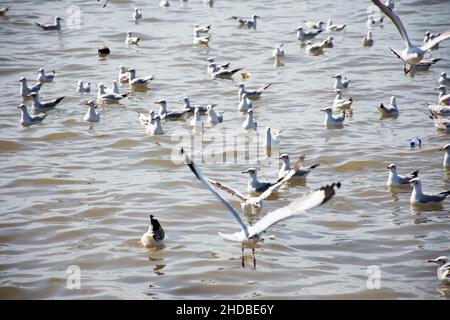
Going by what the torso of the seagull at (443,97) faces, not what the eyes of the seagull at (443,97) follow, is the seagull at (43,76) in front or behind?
in front

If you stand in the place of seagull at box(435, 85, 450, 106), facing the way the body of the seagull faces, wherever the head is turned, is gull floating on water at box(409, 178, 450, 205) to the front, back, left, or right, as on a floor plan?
left

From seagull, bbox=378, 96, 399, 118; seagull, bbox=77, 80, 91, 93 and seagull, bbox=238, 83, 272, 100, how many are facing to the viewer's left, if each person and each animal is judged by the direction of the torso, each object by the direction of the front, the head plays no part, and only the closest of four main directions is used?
2

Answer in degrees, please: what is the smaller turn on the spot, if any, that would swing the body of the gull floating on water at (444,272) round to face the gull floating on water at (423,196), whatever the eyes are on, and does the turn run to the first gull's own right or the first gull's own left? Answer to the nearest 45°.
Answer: approximately 90° to the first gull's own right

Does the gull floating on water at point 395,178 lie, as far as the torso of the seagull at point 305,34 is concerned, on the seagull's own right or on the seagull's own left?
on the seagull's own left

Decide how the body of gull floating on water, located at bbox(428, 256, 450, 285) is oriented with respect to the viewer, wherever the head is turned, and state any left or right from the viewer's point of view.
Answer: facing to the left of the viewer

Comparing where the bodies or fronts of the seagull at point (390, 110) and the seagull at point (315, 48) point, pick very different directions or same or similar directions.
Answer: very different directions

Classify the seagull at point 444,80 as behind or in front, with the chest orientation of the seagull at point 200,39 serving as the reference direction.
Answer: behind

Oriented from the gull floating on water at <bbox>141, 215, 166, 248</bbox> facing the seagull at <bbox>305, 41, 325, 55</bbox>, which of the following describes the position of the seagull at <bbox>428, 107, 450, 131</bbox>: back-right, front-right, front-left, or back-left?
front-right

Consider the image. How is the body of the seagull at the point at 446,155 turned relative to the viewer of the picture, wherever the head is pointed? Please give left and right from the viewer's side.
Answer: facing to the left of the viewer

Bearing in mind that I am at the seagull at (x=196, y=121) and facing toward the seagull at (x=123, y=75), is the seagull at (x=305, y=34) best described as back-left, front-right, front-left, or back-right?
front-right

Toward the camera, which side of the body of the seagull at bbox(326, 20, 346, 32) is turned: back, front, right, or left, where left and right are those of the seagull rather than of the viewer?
left
